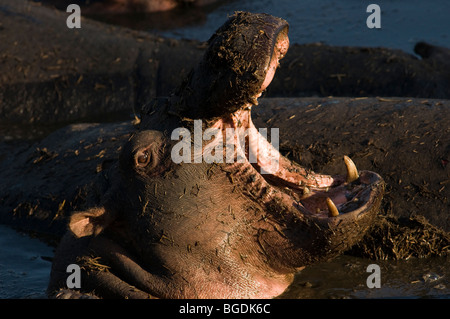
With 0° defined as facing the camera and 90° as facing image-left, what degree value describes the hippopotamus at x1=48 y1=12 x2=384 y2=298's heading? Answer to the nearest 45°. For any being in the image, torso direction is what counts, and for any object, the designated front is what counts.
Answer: approximately 270°

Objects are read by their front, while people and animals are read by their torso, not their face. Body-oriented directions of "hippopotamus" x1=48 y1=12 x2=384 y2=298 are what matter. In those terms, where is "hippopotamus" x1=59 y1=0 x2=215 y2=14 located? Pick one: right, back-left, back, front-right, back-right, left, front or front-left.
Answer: left
